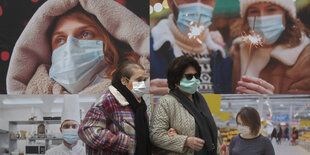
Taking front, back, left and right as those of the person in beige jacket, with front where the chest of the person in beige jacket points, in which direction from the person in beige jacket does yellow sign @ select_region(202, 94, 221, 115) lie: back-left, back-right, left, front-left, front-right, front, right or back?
back-left

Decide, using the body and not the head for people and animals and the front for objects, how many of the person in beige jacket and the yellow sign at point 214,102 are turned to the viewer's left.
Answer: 0

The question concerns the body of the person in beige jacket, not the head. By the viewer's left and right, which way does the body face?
facing the viewer and to the right of the viewer
